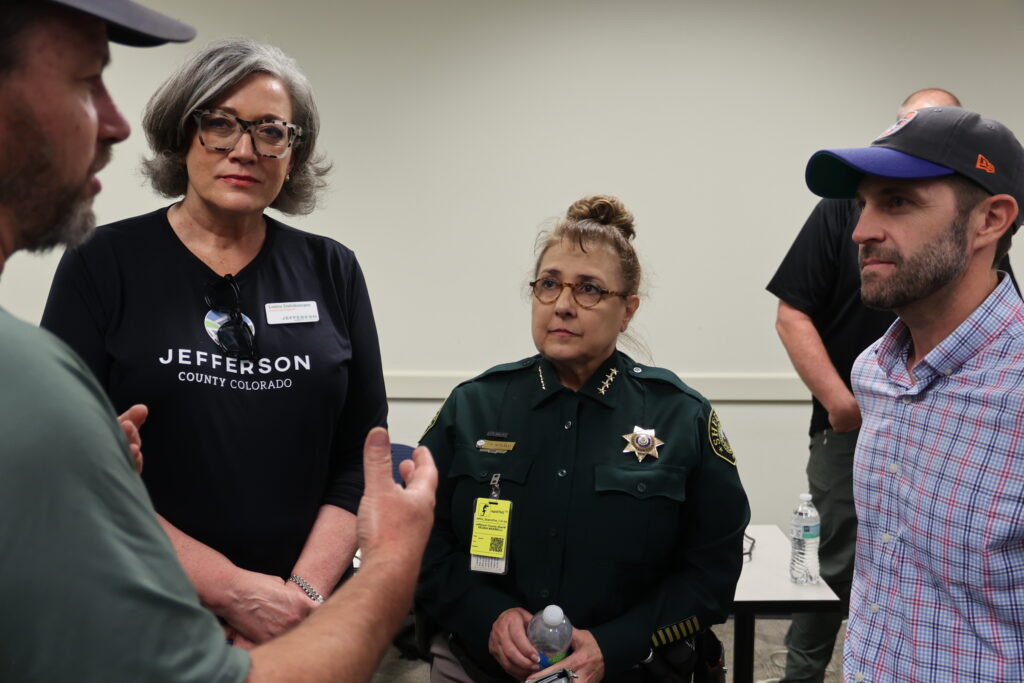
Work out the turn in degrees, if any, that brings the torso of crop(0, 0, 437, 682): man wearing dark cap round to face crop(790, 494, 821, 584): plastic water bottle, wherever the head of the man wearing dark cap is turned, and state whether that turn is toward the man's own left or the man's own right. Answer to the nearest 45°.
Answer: approximately 45° to the man's own left

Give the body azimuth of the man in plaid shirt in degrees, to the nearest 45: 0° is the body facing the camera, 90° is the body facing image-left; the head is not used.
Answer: approximately 45°

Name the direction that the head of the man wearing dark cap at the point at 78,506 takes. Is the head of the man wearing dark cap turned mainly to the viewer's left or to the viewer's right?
to the viewer's right

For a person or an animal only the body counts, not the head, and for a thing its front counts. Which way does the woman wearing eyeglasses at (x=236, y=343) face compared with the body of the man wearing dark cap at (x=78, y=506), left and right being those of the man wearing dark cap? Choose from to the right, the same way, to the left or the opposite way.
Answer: to the right

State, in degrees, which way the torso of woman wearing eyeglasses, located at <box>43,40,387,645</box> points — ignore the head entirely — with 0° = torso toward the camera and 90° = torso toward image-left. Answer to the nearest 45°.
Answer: approximately 0°

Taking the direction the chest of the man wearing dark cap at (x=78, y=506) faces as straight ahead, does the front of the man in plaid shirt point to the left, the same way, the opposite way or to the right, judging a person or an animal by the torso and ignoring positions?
the opposite way

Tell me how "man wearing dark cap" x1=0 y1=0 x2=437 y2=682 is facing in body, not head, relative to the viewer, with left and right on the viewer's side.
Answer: facing to the right of the viewer

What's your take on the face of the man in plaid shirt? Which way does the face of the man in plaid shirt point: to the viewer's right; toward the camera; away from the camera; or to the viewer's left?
to the viewer's left

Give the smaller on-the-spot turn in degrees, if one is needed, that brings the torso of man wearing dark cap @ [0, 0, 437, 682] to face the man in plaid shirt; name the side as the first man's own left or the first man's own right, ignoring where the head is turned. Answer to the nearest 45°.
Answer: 0° — they already face them

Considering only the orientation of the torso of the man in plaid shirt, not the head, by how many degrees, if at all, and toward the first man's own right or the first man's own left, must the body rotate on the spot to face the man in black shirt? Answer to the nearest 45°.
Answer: approximately 135° to the first man's own right
